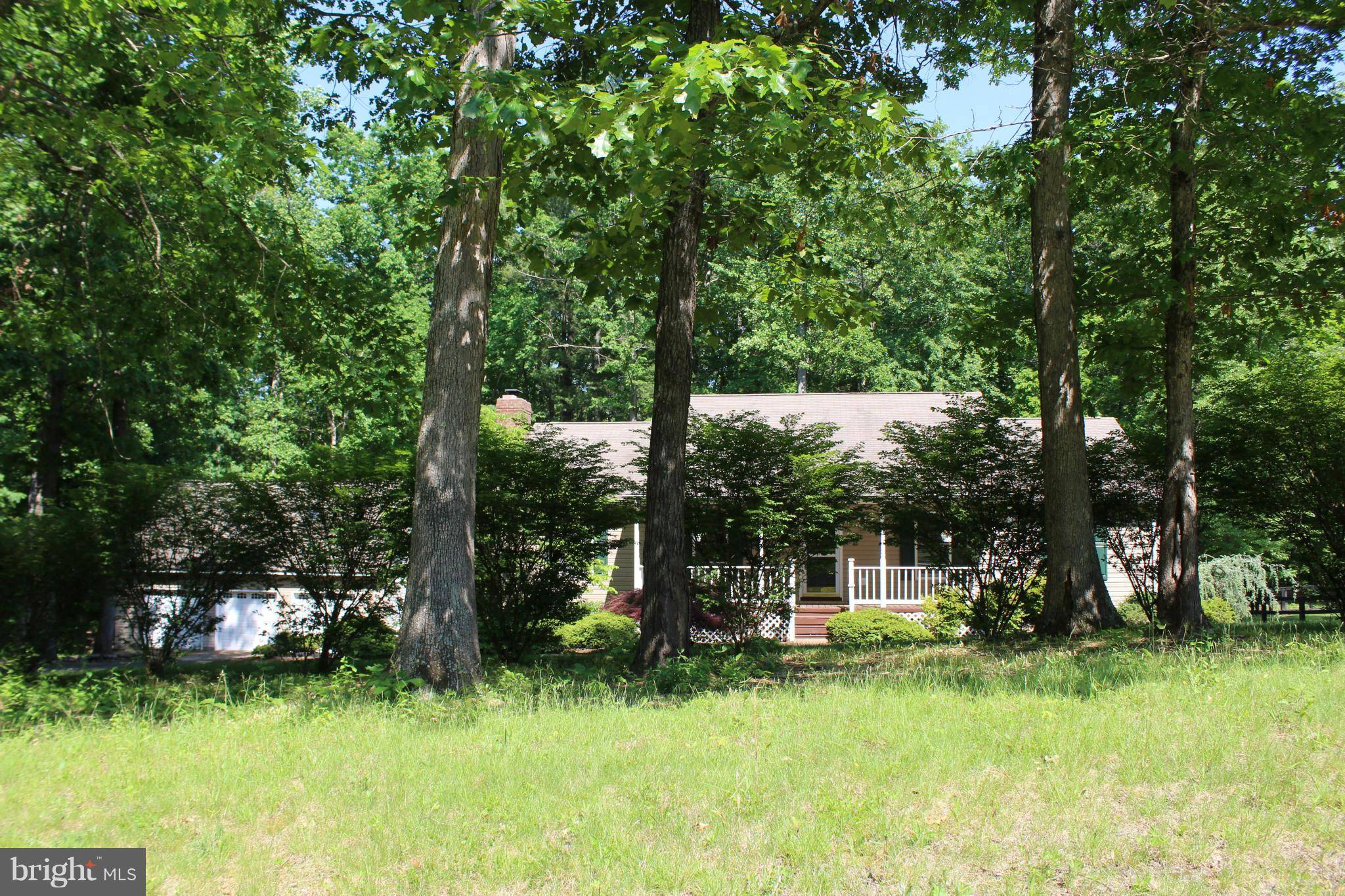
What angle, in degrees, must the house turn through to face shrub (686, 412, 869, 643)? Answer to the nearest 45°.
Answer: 0° — it already faces it

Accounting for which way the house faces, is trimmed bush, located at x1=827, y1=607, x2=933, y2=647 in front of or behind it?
in front

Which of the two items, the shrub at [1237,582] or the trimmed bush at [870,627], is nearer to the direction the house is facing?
the trimmed bush

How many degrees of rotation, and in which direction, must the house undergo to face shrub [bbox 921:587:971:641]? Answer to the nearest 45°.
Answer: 0° — it already faces it

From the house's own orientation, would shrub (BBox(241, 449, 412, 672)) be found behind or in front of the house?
in front

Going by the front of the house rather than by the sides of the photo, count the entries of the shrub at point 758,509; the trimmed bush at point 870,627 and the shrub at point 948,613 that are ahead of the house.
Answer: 3

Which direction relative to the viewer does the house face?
toward the camera

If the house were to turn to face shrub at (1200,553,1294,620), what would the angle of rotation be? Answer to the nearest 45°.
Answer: approximately 45° to its left
